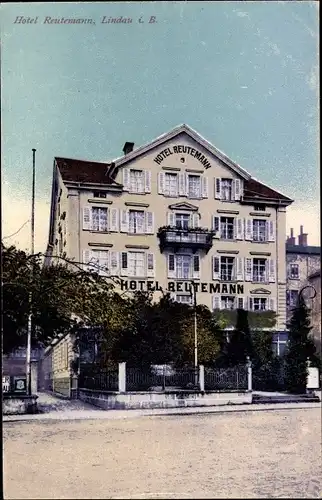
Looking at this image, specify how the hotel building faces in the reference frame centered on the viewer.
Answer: facing the viewer
